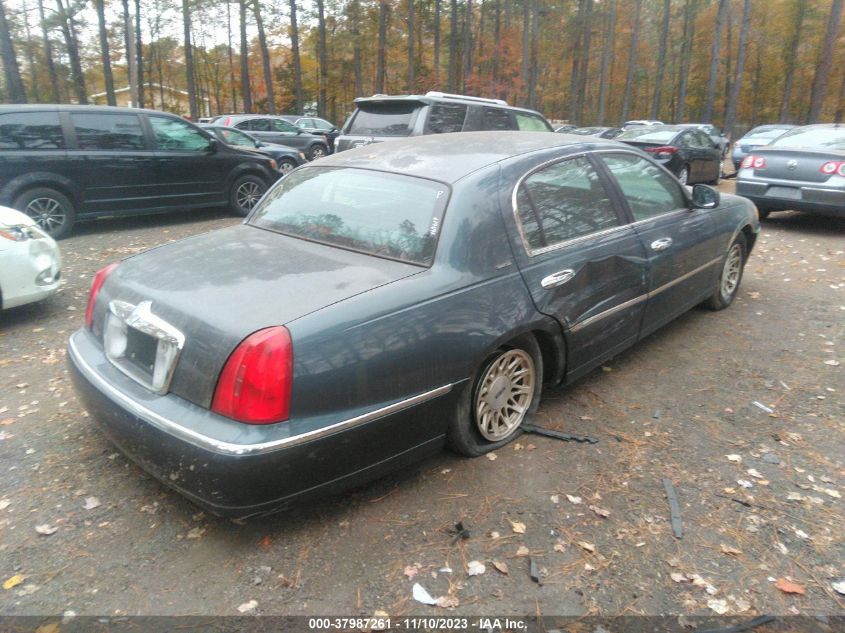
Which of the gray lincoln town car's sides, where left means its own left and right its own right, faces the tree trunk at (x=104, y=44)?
left

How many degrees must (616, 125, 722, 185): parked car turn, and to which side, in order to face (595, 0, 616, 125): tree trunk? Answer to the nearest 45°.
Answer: approximately 45° to its left

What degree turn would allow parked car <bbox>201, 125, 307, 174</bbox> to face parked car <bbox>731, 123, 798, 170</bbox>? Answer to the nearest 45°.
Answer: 0° — it already faces it

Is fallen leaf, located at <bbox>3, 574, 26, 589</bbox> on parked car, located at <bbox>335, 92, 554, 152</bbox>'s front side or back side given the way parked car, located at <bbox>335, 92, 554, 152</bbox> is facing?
on the back side

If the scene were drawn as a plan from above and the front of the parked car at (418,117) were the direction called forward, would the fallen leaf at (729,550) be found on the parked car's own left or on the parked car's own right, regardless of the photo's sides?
on the parked car's own right

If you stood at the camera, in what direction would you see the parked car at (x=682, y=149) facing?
facing away from the viewer and to the right of the viewer

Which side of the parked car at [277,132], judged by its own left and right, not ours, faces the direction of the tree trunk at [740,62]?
front

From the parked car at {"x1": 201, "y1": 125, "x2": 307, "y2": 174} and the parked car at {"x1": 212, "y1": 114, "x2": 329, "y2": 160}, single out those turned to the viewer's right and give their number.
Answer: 2

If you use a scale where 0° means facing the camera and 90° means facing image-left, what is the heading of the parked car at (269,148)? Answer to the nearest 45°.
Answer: approximately 270°

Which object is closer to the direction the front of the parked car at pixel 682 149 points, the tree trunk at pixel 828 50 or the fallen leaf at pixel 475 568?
the tree trunk

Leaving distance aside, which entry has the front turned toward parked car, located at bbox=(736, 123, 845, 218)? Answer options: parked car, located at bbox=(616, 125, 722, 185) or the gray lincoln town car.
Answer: the gray lincoln town car

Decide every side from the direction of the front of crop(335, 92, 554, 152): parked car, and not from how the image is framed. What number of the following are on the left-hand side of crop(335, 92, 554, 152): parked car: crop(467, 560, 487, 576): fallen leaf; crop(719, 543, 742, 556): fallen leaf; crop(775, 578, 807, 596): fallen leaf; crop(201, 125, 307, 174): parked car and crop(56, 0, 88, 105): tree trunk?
2

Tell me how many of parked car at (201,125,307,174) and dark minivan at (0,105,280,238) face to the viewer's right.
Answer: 2

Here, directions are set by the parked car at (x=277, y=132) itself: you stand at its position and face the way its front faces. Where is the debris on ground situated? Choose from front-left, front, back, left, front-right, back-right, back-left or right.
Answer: right

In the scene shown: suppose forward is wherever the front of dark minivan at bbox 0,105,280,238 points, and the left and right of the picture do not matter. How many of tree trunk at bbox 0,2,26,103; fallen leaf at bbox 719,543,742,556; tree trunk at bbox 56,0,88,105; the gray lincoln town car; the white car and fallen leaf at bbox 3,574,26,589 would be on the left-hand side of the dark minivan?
2

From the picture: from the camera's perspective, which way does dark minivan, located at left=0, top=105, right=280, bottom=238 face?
to the viewer's right

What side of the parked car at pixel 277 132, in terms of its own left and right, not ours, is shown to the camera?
right
